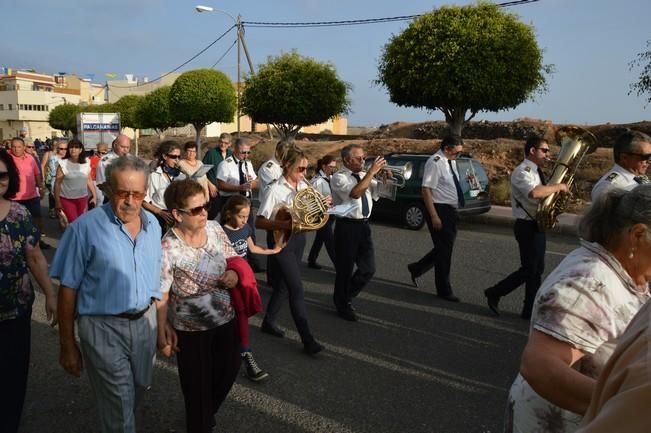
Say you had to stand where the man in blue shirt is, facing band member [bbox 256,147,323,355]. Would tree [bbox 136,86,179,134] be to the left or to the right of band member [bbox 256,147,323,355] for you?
left

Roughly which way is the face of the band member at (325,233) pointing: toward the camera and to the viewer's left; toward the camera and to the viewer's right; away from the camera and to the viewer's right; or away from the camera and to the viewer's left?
toward the camera and to the viewer's right

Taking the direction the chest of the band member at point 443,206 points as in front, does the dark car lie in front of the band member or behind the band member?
behind

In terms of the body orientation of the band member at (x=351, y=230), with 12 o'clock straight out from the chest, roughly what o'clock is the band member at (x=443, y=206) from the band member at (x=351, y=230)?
the band member at (x=443, y=206) is roughly at 9 o'clock from the band member at (x=351, y=230).

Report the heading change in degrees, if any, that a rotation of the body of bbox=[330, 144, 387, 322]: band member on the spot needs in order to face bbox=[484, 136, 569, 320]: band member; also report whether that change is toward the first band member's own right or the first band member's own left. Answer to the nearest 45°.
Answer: approximately 45° to the first band member's own left

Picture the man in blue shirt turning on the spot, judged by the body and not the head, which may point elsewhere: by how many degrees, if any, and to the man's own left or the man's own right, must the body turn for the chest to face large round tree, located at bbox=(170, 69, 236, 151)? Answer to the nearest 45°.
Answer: approximately 135° to the man's own left

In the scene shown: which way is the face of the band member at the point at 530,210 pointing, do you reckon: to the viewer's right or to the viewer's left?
to the viewer's right

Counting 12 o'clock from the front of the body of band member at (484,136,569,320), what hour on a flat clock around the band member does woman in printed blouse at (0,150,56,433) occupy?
The woman in printed blouse is roughly at 4 o'clock from the band member.

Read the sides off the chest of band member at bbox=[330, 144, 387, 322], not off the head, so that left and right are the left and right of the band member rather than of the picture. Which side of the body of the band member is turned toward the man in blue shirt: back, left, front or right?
right
